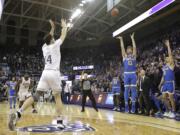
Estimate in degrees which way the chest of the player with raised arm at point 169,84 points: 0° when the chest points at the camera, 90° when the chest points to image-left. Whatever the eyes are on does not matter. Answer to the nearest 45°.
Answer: approximately 45°
